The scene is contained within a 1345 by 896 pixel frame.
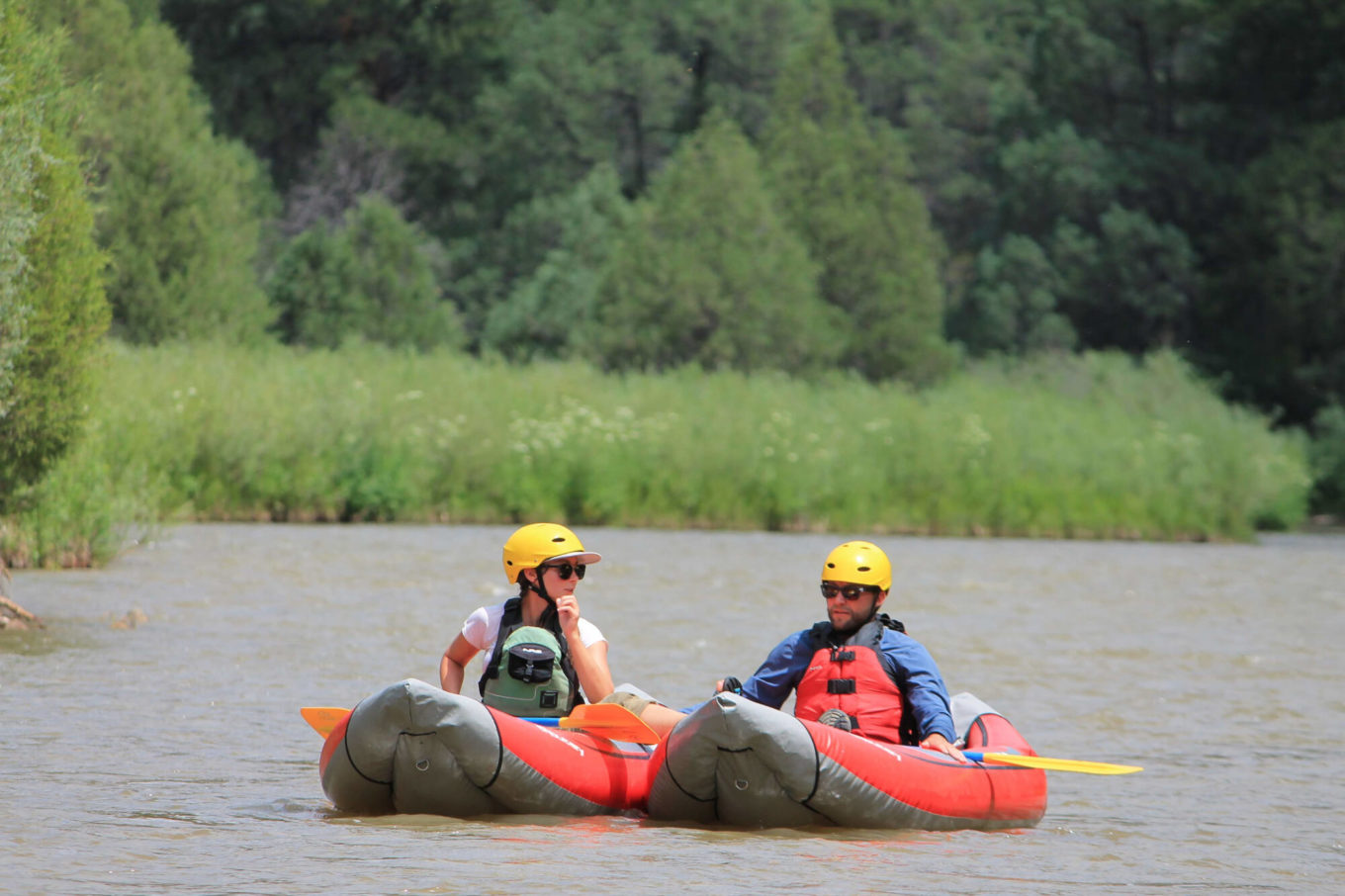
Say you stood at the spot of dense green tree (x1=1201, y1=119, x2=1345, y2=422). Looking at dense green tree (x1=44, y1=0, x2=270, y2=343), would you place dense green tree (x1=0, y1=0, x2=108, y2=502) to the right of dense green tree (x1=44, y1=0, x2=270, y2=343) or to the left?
left

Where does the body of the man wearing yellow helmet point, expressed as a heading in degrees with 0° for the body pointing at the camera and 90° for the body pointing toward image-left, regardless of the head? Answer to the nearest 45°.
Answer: approximately 45°

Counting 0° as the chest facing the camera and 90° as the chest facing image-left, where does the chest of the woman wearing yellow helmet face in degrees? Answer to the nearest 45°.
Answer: approximately 0°

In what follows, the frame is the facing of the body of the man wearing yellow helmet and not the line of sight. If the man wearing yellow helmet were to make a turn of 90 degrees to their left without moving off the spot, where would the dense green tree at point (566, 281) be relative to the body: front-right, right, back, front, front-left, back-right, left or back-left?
back-left

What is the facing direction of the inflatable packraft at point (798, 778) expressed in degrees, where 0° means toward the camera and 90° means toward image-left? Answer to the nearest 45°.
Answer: approximately 45°

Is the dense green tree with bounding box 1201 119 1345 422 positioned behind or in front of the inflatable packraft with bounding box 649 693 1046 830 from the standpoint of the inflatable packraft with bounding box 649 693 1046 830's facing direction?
behind

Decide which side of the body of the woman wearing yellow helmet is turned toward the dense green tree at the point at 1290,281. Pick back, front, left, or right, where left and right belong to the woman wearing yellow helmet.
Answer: back

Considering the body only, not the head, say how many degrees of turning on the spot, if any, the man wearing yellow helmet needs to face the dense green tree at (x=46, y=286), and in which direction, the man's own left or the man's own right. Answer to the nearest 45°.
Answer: approximately 90° to the man's own right

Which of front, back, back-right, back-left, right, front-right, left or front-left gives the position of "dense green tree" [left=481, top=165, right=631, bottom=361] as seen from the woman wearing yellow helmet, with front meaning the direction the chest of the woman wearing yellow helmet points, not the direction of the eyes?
back
